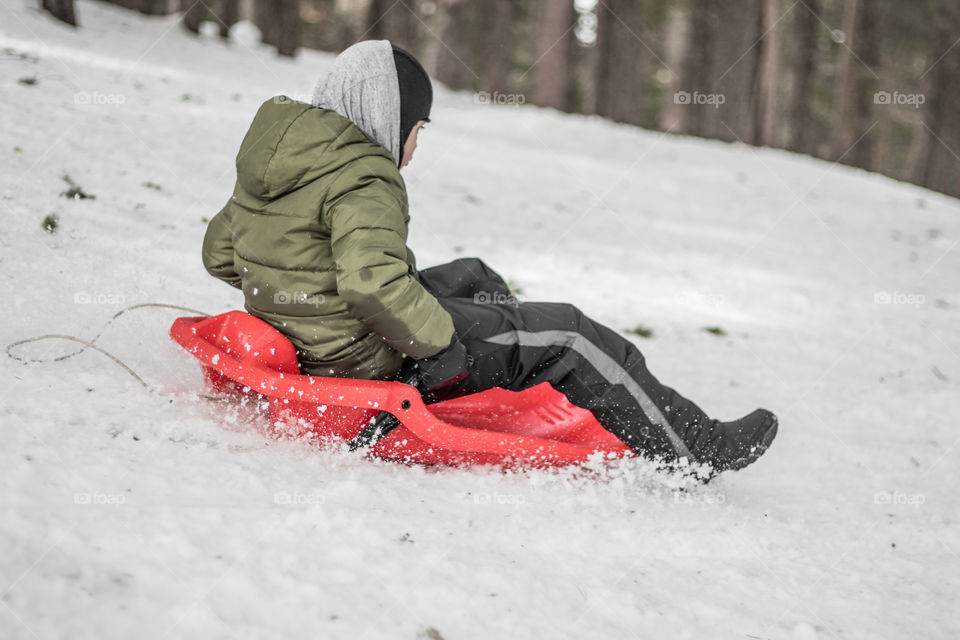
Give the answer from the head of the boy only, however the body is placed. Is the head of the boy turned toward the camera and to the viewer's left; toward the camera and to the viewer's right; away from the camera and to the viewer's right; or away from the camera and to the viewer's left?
away from the camera and to the viewer's right

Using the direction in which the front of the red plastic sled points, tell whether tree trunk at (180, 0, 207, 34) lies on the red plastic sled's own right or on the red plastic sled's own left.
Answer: on the red plastic sled's own left

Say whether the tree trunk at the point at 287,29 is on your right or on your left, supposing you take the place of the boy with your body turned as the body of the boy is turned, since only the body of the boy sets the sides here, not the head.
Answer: on your left

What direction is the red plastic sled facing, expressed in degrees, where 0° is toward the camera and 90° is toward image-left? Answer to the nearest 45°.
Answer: approximately 270°

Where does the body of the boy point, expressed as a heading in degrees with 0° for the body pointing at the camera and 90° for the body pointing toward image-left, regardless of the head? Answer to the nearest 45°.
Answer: approximately 225°

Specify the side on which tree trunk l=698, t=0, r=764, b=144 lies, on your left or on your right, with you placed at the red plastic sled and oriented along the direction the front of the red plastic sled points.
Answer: on your left

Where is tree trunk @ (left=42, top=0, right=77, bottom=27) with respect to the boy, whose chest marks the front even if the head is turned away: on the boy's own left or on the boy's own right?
on the boy's own left

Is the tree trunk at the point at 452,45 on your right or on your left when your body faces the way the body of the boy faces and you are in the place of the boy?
on your left

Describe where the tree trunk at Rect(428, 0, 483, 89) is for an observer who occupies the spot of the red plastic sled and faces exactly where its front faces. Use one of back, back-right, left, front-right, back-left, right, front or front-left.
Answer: left

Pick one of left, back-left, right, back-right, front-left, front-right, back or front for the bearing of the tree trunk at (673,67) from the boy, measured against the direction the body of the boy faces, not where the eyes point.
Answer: front-left
